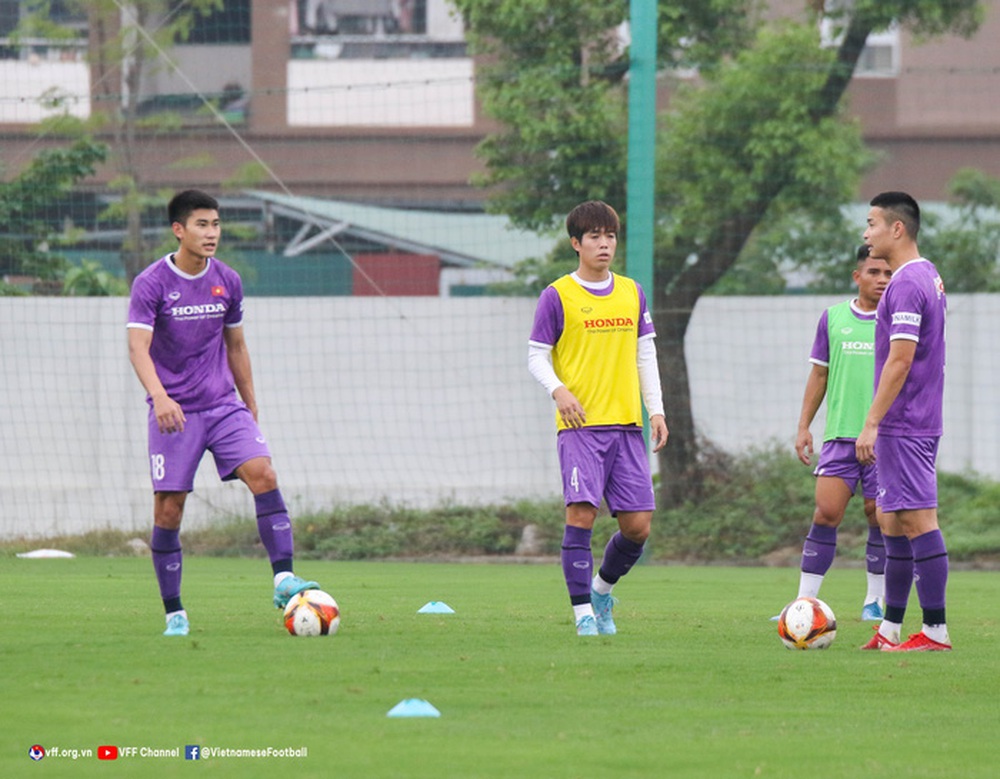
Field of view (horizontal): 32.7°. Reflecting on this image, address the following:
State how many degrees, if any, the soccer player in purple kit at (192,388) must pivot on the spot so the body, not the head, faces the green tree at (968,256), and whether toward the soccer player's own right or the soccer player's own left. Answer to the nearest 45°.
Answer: approximately 90° to the soccer player's own left

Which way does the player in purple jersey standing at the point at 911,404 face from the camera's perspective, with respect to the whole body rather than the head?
to the viewer's left

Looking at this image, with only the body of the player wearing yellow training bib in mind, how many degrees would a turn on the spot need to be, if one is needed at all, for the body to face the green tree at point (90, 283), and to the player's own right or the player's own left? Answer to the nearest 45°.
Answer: approximately 135° to the player's own right

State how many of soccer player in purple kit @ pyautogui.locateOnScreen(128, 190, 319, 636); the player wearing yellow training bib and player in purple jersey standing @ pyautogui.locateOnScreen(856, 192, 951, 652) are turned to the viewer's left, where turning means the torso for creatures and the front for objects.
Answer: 1

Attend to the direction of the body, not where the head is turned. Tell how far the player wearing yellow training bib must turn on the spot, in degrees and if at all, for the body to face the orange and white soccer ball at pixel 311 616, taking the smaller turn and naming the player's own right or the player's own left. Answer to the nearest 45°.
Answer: approximately 45° to the player's own right

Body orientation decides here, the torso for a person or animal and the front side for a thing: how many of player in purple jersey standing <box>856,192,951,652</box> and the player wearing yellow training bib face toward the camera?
1

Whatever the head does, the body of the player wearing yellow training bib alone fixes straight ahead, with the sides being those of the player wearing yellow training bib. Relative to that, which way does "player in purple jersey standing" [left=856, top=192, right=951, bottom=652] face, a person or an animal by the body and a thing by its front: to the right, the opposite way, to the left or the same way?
to the right

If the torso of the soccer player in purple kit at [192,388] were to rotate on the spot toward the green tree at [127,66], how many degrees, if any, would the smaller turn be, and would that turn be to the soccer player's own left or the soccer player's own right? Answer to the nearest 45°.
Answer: approximately 135° to the soccer player's own left

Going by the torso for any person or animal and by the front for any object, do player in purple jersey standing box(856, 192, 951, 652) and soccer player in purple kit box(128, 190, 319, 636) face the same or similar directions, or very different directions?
very different directions

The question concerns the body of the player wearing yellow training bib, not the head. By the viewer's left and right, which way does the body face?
facing the viewer

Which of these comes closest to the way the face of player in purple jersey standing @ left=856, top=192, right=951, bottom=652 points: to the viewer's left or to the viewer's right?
to the viewer's left

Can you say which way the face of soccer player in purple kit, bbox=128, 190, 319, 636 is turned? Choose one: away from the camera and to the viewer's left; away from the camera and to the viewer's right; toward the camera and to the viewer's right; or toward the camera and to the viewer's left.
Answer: toward the camera and to the viewer's right

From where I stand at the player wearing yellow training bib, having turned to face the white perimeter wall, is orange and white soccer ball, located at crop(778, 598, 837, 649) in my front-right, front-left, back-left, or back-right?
back-right
